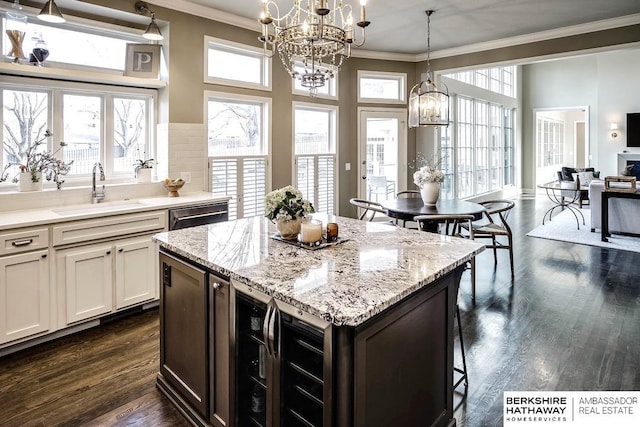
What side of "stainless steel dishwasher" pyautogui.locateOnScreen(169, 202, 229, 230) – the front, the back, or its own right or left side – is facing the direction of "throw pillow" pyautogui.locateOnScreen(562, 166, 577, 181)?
left
